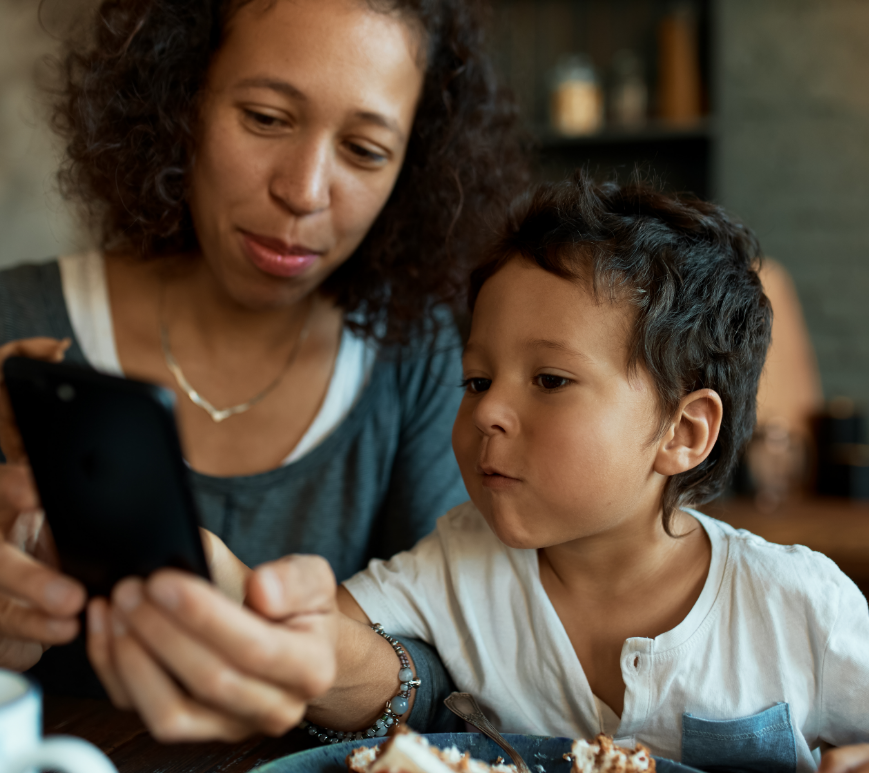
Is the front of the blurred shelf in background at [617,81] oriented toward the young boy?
yes

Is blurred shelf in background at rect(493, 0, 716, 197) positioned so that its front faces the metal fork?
yes

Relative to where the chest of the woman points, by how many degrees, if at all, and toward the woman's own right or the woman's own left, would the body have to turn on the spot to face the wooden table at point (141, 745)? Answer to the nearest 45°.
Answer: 0° — they already face it

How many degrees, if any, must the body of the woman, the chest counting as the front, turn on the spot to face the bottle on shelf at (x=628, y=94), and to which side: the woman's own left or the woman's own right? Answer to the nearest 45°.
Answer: approximately 135° to the woman's own left

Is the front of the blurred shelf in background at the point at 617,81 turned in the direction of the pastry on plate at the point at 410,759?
yes

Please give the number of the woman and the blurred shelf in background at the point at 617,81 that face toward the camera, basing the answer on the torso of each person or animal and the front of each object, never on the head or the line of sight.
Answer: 2

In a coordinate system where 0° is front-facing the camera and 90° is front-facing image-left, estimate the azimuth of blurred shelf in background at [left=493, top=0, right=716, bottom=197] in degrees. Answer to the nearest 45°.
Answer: approximately 0°

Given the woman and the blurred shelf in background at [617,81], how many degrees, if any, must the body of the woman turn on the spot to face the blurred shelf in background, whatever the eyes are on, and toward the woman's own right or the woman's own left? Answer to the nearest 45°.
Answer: approximately 135° to the woman's own left

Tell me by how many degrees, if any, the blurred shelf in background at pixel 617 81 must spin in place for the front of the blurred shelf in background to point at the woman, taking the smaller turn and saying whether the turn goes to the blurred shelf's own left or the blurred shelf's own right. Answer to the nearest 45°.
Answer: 0° — it already faces them

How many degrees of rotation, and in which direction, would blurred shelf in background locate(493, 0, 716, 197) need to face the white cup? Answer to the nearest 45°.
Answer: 0° — it already faces it
